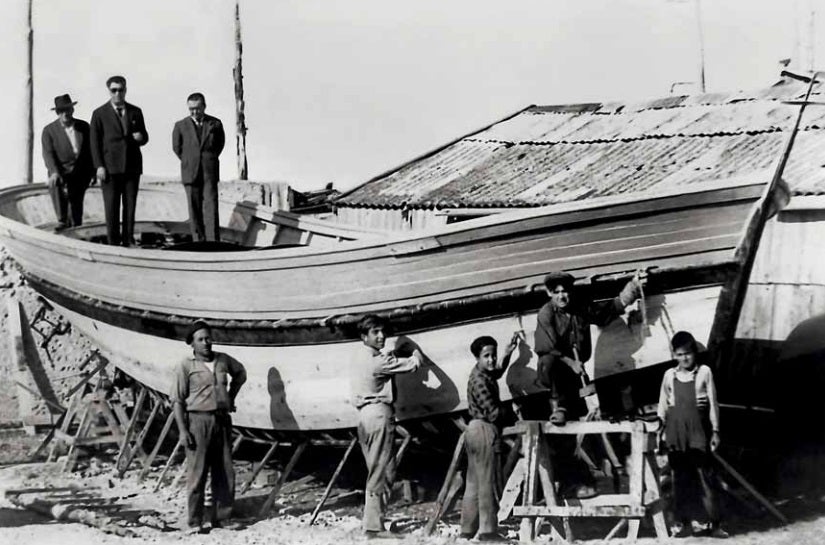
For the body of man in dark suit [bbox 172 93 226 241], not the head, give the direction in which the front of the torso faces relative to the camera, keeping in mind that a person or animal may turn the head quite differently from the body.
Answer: toward the camera

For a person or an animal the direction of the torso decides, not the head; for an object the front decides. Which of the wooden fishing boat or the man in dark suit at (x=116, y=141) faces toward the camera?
the man in dark suit

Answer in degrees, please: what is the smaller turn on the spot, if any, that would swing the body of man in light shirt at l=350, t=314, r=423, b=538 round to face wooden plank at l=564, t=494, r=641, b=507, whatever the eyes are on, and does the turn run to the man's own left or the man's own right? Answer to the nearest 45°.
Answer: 0° — they already face it

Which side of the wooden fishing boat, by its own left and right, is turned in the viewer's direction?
right

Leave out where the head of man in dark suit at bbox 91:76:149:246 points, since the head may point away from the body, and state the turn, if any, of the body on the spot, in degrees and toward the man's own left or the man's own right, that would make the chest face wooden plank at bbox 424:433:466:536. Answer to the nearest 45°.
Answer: approximately 45° to the man's own left

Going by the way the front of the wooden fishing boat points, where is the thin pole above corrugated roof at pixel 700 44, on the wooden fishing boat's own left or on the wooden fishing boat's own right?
on the wooden fishing boat's own left

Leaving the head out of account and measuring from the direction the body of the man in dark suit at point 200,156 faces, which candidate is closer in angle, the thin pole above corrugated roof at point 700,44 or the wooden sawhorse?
the wooden sawhorse

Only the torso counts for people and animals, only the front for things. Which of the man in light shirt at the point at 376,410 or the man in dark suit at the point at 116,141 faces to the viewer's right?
the man in light shirt

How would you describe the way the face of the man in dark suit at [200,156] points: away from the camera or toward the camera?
toward the camera

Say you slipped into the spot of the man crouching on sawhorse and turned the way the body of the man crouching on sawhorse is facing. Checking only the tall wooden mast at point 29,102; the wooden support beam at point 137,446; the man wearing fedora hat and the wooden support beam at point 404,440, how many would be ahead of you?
0

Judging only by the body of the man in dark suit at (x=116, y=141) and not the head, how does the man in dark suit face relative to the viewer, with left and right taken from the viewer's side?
facing the viewer

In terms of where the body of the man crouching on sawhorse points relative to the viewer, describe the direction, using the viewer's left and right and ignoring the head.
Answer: facing the viewer and to the right of the viewer

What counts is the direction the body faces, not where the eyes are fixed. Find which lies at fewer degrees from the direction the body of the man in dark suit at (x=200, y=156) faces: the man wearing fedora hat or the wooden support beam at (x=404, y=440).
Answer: the wooden support beam
